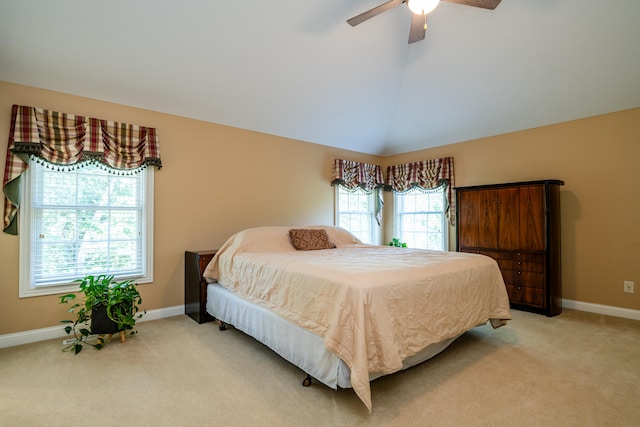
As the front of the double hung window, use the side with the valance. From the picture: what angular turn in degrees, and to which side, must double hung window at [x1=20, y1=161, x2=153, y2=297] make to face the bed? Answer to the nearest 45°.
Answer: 0° — it already faces it

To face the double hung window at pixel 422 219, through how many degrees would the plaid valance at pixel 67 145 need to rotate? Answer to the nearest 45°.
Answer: approximately 45° to its left

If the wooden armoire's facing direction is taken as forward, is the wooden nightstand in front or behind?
in front

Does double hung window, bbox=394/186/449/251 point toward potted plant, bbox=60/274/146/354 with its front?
yes

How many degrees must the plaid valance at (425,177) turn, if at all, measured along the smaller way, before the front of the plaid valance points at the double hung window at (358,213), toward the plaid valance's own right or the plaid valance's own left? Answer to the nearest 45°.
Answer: approximately 45° to the plaid valance's own right

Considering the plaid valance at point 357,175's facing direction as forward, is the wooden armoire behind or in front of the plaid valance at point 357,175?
in front

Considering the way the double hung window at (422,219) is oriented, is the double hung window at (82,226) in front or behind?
in front

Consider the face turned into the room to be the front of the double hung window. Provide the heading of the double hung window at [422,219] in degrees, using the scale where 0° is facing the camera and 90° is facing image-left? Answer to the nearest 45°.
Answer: approximately 45°

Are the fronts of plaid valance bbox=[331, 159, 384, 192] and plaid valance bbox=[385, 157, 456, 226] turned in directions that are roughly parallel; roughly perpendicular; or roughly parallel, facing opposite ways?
roughly perpendicular

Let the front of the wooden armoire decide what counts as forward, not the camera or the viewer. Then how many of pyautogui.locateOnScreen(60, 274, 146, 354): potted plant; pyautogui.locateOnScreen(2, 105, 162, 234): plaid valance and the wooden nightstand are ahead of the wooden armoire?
3

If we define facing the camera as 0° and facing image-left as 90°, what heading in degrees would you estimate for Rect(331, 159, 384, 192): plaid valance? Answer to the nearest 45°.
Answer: approximately 315°

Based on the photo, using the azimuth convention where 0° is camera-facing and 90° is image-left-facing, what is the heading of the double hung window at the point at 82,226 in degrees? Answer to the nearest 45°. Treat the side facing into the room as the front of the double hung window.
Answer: approximately 315°

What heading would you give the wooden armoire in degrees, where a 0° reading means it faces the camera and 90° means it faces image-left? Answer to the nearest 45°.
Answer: approximately 45°
